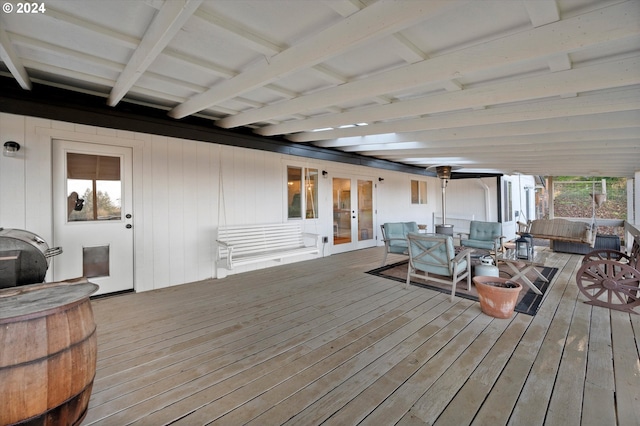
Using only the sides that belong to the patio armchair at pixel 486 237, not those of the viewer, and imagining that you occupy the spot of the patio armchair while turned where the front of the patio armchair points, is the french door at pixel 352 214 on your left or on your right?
on your right

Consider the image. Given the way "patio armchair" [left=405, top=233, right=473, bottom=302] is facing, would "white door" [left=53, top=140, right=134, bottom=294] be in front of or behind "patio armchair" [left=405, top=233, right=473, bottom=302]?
behind

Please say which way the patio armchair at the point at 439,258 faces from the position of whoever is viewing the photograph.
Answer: facing away from the viewer and to the right of the viewer

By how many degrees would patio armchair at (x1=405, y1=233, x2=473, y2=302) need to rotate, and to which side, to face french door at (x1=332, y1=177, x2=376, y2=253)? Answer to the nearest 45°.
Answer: approximately 90° to its left

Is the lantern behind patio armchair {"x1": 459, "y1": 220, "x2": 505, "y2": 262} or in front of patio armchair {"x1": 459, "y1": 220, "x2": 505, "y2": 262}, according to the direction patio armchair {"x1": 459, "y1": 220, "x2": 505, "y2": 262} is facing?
behind

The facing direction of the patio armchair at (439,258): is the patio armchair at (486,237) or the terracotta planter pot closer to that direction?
the patio armchair

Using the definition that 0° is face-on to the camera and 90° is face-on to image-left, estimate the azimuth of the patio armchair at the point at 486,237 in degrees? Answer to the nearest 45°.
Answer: approximately 45°

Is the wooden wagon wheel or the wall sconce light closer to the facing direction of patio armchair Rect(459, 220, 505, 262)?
the wall sconce light

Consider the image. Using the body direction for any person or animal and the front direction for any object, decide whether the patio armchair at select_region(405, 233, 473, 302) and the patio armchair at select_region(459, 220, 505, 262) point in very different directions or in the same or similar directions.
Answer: very different directions

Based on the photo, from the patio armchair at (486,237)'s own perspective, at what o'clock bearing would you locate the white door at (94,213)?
The white door is roughly at 12 o'clock from the patio armchair.
